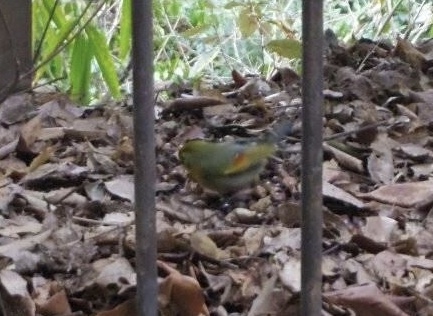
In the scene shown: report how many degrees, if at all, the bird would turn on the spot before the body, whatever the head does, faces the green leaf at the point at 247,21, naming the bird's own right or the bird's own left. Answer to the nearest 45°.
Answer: approximately 90° to the bird's own right

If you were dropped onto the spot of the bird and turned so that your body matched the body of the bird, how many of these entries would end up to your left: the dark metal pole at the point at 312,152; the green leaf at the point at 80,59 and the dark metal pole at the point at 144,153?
2

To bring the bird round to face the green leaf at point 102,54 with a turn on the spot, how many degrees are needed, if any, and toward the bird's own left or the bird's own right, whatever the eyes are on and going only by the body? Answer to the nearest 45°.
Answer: approximately 45° to the bird's own right

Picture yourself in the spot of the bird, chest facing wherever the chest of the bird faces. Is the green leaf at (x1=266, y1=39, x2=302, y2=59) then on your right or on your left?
on your right

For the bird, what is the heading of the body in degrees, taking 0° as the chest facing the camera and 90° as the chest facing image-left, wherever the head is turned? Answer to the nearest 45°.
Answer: approximately 90°

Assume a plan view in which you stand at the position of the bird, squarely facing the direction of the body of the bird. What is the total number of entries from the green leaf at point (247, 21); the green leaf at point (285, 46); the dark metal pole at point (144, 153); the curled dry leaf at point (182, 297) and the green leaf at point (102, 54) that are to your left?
2

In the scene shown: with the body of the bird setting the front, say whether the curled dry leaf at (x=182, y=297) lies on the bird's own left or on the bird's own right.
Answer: on the bird's own left

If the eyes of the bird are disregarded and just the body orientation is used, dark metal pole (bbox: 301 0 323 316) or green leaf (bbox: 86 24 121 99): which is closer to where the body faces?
the green leaf

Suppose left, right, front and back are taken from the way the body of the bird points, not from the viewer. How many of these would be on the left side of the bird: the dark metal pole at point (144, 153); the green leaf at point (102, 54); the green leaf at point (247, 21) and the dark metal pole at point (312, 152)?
2

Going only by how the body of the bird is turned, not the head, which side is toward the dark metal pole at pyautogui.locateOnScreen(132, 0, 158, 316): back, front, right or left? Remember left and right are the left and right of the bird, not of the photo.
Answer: left

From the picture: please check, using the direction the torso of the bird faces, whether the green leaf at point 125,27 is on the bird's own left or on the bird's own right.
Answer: on the bird's own right
